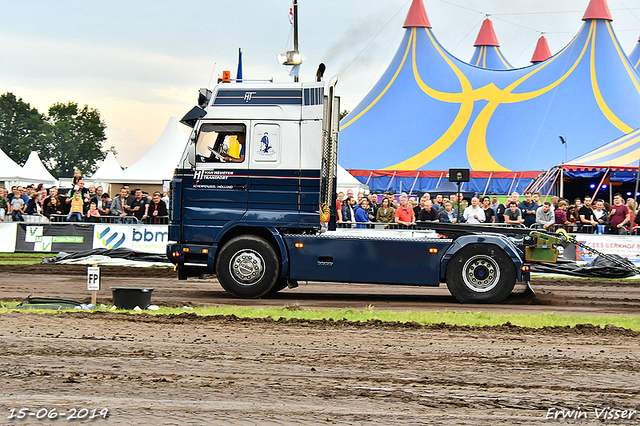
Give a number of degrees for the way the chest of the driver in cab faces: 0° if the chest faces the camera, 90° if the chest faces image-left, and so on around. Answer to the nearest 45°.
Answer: approximately 90°

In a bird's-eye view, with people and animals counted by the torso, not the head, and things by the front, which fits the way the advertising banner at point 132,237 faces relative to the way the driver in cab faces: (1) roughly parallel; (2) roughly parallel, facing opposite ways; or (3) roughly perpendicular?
roughly perpendicular

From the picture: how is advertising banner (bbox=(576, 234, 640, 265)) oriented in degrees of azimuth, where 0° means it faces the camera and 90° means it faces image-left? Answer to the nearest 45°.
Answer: approximately 0°

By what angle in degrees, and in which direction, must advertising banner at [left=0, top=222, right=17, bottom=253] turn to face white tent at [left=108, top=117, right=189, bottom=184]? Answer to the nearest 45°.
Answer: approximately 135° to its left

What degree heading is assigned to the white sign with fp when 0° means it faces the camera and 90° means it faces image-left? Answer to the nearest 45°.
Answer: approximately 0°

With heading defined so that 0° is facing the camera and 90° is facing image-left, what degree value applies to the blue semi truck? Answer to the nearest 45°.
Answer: approximately 90°

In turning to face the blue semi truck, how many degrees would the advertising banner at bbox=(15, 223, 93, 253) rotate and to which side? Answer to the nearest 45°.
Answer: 0° — it already faces it

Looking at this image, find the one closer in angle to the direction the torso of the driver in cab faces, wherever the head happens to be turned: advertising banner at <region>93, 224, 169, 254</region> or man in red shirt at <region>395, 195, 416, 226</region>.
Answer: the advertising banner

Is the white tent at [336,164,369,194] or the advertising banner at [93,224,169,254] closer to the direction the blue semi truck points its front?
the advertising banner
